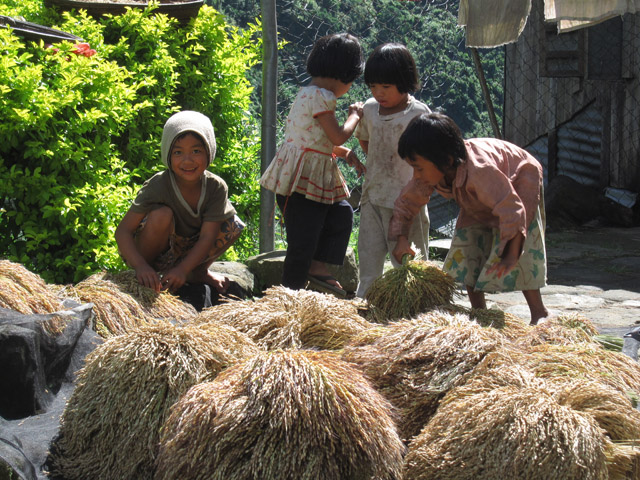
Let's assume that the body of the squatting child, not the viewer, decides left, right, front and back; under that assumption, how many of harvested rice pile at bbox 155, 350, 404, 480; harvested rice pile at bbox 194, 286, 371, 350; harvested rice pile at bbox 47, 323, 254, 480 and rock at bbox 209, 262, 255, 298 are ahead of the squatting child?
3

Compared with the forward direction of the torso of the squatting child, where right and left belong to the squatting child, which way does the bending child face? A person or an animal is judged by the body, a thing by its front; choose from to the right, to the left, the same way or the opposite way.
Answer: to the right

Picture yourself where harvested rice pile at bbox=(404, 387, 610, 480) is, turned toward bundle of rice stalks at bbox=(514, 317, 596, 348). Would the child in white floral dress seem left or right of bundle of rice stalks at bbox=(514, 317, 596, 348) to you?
left

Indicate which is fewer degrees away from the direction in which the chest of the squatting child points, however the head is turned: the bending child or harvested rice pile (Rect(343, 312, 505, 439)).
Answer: the harvested rice pile

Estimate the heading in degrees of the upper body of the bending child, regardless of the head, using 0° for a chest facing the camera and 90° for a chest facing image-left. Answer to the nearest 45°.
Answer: approximately 45°

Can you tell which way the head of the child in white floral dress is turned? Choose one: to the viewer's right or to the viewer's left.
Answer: to the viewer's right

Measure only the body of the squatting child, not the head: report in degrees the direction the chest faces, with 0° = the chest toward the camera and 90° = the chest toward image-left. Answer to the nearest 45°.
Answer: approximately 0°
